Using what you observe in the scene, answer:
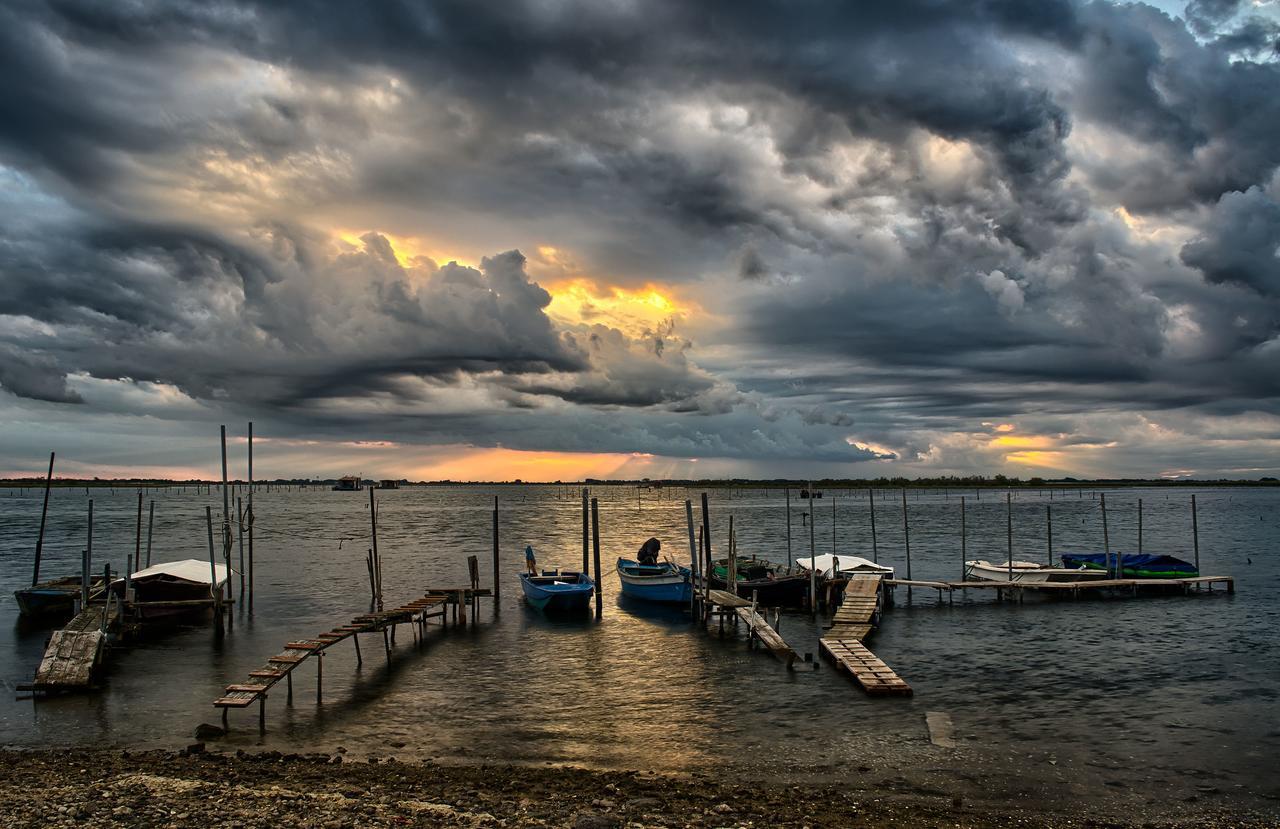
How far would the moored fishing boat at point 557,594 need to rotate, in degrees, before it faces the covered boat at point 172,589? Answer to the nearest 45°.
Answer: approximately 135° to its right

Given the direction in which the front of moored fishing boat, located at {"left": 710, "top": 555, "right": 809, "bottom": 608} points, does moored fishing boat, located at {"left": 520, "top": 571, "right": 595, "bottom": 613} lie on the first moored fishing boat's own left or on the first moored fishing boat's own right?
on the first moored fishing boat's own right

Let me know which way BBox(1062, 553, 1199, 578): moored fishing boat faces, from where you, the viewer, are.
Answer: facing to the right of the viewer

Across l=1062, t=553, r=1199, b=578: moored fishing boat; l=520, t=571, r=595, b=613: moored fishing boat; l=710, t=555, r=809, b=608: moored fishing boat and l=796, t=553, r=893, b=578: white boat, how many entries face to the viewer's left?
1

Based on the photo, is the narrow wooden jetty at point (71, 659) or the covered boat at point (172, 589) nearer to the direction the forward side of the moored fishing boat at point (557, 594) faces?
the narrow wooden jetty
